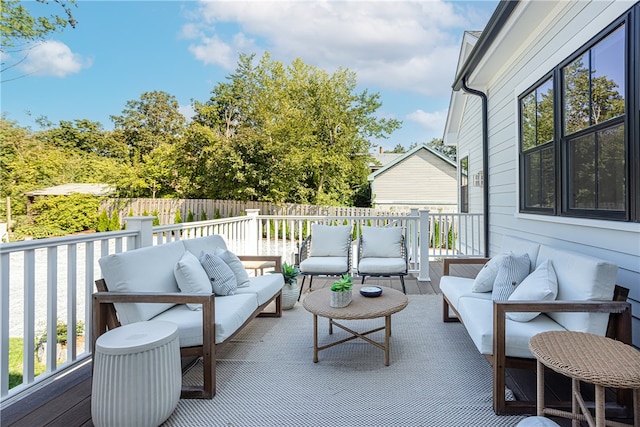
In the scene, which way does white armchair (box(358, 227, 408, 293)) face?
toward the camera

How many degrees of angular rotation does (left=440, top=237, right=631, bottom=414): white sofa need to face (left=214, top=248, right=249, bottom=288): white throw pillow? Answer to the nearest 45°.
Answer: approximately 45° to its right

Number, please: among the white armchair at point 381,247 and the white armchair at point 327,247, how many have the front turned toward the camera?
2

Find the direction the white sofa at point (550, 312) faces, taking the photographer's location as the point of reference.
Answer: facing the viewer and to the left of the viewer

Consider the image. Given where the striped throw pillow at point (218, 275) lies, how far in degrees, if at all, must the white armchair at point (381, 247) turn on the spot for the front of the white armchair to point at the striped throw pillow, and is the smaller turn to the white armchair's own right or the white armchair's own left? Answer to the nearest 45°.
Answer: approximately 45° to the white armchair's own right

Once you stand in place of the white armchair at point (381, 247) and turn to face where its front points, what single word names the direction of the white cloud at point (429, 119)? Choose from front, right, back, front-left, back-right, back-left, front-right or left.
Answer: back

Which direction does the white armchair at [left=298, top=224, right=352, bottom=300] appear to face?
toward the camera

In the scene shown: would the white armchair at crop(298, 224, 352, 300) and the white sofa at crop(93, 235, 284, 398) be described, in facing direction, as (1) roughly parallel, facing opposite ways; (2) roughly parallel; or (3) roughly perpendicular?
roughly perpendicular

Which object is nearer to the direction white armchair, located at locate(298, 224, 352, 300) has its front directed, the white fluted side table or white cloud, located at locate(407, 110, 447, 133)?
the white fluted side table

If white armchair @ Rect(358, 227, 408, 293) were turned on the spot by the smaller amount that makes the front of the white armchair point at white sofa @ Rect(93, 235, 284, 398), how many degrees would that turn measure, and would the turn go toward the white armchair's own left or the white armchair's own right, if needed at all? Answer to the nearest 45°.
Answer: approximately 45° to the white armchair's own right

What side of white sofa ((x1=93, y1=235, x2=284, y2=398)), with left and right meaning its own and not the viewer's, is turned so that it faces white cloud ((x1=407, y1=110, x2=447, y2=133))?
left

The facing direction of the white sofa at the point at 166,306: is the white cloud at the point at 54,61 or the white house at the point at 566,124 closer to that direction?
the white house
